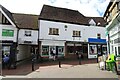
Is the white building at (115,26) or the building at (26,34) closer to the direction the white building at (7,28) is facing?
the white building

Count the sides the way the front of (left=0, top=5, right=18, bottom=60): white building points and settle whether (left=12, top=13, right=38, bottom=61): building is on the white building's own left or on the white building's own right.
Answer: on the white building's own left

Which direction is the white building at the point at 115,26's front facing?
to the viewer's left

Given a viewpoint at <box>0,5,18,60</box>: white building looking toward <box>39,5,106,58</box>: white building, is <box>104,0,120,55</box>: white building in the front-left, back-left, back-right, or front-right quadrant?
front-right

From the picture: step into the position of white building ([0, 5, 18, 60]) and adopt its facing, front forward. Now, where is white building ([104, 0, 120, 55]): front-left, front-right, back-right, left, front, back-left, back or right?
front-left

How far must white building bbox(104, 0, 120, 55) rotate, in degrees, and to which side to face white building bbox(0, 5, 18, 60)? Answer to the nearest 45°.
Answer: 0° — it already faces it

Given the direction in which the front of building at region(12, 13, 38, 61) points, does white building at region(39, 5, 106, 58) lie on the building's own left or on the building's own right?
on the building's own left

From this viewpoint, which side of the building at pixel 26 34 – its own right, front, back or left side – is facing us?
front

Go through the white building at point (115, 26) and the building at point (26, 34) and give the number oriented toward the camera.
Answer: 1

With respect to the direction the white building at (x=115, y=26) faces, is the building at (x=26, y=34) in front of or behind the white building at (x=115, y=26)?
in front

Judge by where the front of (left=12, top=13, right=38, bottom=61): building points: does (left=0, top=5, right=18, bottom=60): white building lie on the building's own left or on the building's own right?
on the building's own right
